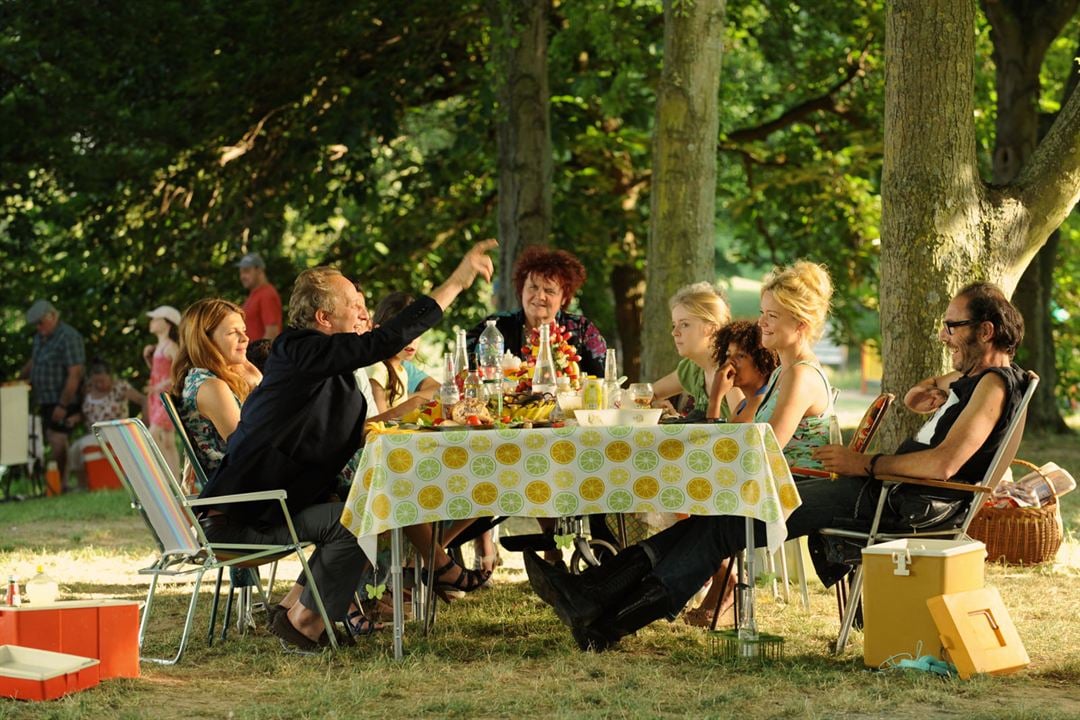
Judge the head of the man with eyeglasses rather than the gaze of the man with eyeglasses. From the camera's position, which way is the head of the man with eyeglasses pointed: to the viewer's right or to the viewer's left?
to the viewer's left

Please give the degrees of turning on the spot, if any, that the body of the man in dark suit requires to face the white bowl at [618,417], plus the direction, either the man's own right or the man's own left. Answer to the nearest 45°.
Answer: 0° — they already face it

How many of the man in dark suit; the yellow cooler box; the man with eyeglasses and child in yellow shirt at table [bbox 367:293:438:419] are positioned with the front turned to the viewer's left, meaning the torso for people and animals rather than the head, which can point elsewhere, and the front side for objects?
1

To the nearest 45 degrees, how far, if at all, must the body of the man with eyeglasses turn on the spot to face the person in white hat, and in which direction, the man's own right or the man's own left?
approximately 45° to the man's own right

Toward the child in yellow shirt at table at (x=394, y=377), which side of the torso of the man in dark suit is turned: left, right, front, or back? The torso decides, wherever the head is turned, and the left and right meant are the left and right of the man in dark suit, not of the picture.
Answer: left

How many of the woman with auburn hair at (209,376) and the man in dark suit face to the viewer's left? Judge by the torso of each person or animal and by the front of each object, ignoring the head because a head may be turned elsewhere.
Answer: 0

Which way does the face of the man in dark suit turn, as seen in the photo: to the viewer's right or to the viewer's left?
to the viewer's right

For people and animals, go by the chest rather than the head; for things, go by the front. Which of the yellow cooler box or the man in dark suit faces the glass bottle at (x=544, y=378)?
the man in dark suit

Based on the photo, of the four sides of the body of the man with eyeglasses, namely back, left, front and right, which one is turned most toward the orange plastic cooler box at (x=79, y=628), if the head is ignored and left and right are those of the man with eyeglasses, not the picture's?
front

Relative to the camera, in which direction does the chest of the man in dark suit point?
to the viewer's right

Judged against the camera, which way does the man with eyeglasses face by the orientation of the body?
to the viewer's left

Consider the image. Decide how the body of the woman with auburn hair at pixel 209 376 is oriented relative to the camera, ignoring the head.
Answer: to the viewer's right

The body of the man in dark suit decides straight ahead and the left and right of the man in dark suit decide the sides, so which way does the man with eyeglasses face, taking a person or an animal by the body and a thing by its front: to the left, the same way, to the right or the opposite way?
the opposite way

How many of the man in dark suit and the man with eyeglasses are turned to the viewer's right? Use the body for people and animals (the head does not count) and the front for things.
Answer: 1

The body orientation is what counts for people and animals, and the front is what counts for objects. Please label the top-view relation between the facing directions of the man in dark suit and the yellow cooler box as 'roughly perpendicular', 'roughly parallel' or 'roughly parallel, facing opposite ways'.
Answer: roughly perpendicular

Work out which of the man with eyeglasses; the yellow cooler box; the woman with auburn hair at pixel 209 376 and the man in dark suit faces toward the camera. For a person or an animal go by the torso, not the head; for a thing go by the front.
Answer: the yellow cooler box
